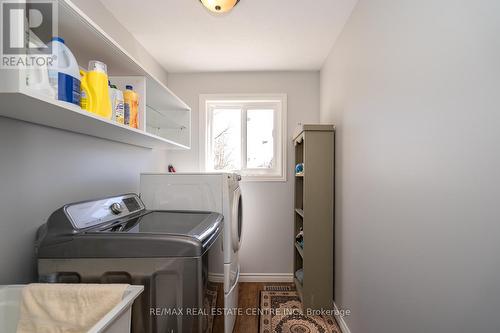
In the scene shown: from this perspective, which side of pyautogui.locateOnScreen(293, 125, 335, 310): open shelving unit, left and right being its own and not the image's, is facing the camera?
left

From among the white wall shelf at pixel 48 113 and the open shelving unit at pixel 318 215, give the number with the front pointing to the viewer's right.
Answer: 1

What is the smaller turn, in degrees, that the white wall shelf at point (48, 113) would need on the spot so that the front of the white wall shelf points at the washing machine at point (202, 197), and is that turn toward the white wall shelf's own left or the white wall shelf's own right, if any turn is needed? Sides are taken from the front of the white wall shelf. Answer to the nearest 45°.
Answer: approximately 45° to the white wall shelf's own left

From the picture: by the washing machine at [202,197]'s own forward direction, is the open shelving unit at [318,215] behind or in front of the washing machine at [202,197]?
in front

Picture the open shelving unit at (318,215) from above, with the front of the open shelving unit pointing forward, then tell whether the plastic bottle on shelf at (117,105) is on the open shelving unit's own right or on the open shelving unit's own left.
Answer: on the open shelving unit's own left

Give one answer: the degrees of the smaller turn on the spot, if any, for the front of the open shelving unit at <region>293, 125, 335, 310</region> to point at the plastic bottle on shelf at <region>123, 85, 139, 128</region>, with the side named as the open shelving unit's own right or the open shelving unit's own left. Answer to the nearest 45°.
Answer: approximately 45° to the open shelving unit's own left

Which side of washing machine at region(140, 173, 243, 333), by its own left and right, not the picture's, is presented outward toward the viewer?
right

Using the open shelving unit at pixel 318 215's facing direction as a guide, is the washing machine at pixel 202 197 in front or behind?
in front

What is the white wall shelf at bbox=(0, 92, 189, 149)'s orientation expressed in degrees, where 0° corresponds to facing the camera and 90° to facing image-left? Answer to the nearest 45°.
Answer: approximately 270°

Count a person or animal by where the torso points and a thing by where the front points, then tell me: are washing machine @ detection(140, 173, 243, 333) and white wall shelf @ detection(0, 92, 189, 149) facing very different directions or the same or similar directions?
same or similar directions

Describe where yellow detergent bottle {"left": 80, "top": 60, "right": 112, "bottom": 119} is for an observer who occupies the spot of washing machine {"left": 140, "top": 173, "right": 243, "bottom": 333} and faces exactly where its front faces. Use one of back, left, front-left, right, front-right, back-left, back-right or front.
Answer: back-right

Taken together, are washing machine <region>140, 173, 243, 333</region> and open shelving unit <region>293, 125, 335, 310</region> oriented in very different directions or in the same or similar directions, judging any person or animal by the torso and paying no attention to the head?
very different directions

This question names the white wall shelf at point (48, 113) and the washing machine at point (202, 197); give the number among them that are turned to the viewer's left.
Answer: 0
